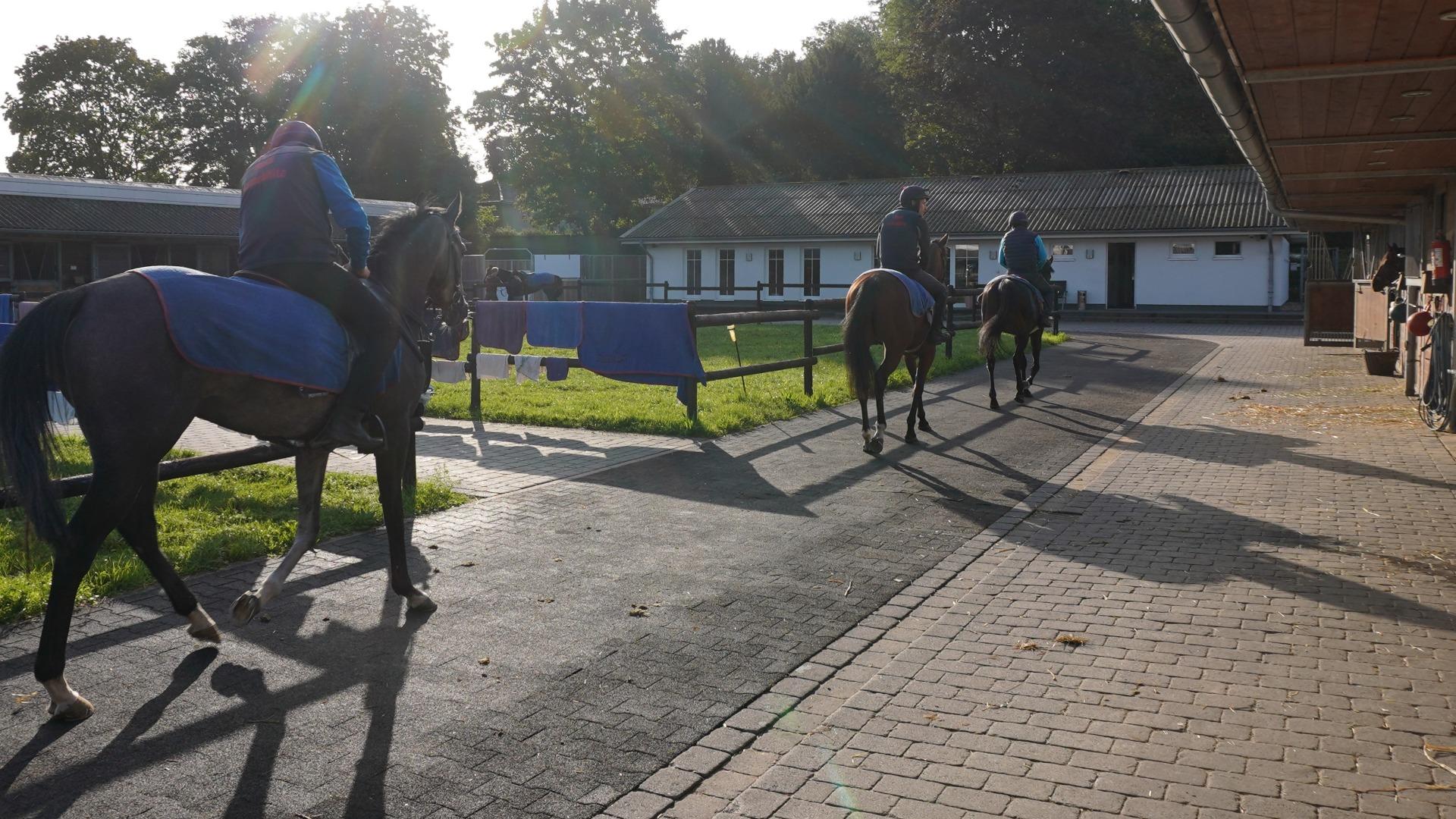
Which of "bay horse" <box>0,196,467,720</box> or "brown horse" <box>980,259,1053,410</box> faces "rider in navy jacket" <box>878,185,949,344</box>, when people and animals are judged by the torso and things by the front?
the bay horse

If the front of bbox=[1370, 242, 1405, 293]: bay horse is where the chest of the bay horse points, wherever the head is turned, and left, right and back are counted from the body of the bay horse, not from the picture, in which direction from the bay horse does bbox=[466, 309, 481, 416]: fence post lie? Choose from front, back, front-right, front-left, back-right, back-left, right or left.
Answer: front-left

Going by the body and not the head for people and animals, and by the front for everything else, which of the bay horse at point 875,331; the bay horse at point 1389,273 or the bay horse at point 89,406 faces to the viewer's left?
the bay horse at point 1389,273

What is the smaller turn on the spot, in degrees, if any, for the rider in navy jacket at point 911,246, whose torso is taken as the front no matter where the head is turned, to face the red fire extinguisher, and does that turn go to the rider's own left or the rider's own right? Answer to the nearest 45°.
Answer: approximately 45° to the rider's own right

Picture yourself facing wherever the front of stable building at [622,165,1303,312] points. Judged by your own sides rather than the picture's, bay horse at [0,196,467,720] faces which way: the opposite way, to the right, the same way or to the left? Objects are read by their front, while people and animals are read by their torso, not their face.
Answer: the opposite way

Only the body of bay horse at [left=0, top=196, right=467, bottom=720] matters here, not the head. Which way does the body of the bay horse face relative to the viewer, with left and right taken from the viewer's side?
facing away from the viewer and to the right of the viewer

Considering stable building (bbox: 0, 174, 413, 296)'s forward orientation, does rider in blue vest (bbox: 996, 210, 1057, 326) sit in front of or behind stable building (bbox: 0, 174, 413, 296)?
in front

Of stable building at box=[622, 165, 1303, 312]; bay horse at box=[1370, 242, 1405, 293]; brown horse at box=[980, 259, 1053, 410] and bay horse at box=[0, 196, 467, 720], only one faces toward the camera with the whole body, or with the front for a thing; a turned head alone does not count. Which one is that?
the stable building

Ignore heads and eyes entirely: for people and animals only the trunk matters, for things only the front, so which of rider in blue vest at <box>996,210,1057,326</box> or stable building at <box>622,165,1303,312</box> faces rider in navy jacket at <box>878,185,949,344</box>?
the stable building
